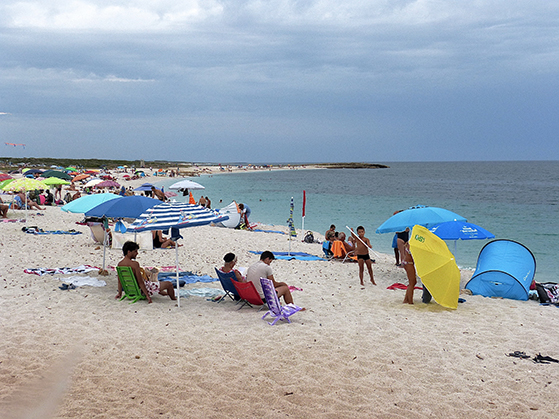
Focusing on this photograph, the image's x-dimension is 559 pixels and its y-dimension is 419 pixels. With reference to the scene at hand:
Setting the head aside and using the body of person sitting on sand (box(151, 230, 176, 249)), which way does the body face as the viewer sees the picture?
to the viewer's right

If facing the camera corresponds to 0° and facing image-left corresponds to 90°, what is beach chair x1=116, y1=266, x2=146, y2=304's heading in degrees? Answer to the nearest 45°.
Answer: approximately 225°

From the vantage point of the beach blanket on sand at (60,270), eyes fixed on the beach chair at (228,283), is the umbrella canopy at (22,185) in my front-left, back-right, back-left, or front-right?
back-left

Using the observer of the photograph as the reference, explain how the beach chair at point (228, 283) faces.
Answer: facing away from the viewer and to the right of the viewer

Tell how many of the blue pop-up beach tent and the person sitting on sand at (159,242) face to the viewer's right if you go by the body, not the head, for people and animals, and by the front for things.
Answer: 1

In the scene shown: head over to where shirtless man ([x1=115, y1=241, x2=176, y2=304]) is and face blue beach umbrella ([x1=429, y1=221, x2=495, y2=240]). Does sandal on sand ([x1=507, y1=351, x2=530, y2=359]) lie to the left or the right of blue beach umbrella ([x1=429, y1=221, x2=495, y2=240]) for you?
right

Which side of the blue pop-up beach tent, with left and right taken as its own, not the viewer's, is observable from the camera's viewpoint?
back
